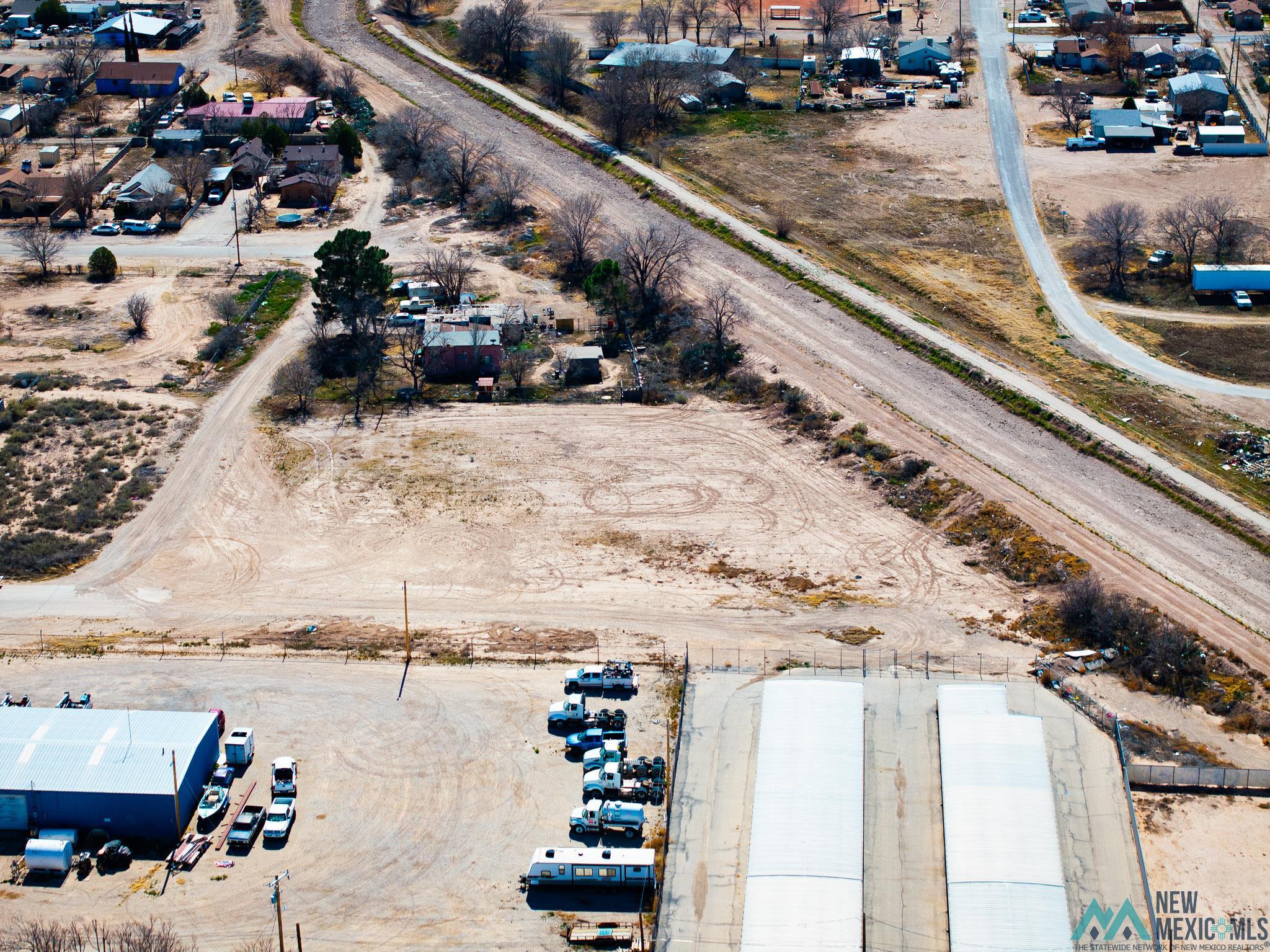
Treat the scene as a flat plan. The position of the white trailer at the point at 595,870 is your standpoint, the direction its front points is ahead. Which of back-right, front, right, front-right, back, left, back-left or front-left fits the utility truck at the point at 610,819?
right

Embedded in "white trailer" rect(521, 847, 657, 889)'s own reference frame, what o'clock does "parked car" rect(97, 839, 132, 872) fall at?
The parked car is roughly at 12 o'clock from the white trailer.

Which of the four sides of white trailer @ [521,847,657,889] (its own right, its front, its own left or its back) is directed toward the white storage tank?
front

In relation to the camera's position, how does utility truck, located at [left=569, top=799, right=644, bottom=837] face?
facing to the left of the viewer

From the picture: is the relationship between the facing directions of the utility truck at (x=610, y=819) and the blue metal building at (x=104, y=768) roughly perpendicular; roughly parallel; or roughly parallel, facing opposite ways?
roughly perpendicular

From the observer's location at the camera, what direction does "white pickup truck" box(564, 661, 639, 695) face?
facing to the left of the viewer

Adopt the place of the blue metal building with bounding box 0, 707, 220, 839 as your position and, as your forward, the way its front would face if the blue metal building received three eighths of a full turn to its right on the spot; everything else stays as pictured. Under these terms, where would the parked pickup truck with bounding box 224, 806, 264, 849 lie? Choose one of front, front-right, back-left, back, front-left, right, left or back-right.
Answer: back

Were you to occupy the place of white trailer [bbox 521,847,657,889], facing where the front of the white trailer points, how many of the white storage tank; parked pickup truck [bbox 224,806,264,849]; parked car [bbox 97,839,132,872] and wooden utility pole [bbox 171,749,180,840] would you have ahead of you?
4

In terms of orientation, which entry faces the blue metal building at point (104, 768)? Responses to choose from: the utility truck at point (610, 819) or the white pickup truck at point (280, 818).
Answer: the utility truck

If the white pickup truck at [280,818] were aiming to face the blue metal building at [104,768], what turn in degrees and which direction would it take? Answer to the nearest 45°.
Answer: approximately 135° to its right

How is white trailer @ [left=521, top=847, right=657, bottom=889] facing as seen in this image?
to the viewer's left

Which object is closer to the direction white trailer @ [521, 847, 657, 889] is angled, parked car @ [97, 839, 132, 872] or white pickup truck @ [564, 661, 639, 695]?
the parked car
